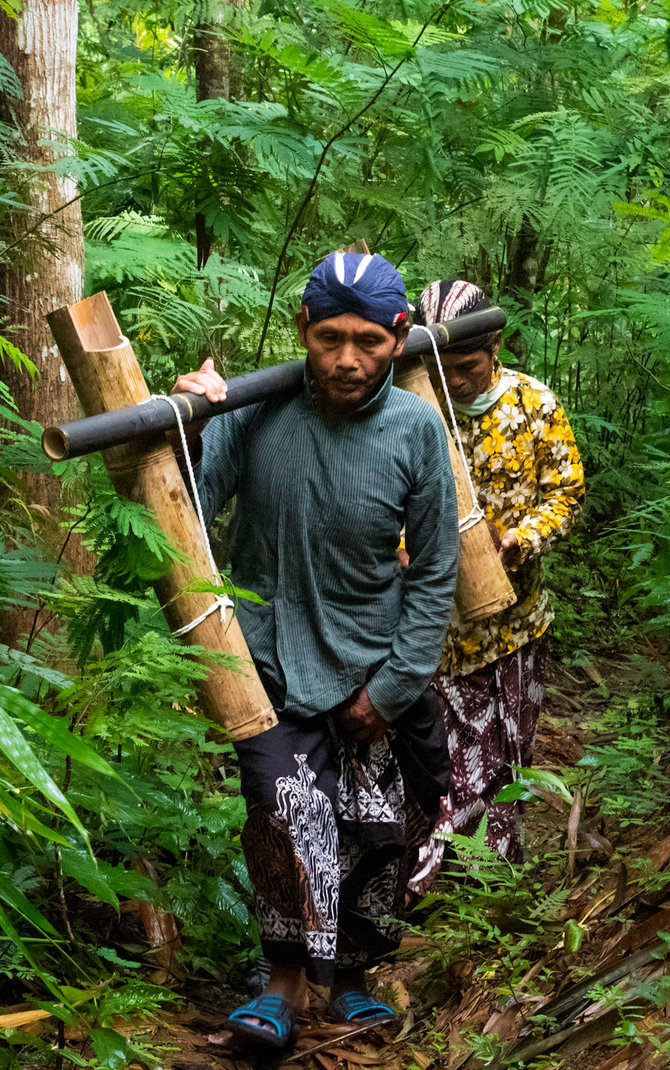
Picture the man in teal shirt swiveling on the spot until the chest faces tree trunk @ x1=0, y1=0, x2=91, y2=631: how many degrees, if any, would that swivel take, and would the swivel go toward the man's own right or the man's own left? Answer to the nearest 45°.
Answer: approximately 135° to the man's own right

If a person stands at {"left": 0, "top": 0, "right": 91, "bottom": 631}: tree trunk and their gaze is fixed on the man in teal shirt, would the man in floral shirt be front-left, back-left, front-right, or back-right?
front-left

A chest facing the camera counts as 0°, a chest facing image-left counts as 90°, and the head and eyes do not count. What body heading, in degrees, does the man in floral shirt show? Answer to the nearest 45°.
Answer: approximately 45°

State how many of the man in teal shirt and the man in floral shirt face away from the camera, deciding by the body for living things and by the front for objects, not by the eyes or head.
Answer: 0

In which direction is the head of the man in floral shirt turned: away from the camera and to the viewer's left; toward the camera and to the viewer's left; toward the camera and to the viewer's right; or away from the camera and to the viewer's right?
toward the camera and to the viewer's left

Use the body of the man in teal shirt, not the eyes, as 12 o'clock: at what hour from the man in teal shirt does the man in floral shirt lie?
The man in floral shirt is roughly at 7 o'clock from the man in teal shirt.

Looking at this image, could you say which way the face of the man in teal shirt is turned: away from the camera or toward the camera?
toward the camera

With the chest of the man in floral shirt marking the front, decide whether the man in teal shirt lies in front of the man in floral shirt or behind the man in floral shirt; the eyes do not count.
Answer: in front

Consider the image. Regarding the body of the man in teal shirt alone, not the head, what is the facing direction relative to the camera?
toward the camera
